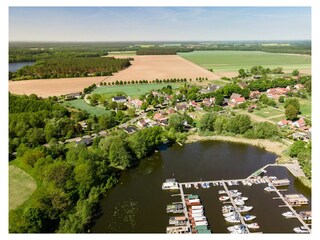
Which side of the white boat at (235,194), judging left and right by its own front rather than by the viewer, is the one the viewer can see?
right

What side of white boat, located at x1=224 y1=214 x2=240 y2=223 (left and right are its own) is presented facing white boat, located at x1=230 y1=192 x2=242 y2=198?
right

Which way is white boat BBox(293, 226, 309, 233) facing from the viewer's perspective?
to the viewer's left

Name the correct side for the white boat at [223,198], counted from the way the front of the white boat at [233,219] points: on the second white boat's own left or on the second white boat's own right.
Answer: on the second white boat's own right

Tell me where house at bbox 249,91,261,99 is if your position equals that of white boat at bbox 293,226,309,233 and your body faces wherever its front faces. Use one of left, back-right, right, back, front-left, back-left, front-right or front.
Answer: right

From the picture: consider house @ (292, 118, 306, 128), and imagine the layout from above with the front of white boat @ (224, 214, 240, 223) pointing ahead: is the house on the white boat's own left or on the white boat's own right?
on the white boat's own right

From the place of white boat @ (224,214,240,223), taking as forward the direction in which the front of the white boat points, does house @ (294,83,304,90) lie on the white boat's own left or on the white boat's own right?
on the white boat's own right
